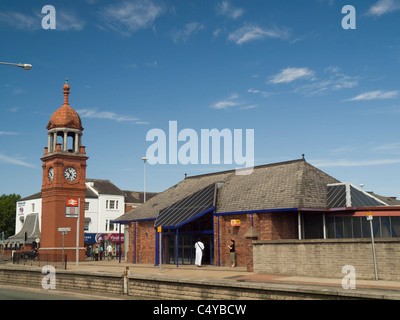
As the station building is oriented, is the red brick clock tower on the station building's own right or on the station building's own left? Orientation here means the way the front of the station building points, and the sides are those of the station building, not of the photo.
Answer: on the station building's own right

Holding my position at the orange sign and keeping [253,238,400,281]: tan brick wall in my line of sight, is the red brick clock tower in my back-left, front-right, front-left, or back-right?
back-right

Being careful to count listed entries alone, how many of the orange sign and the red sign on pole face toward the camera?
2

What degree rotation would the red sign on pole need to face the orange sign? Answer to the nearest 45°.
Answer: approximately 45° to its left

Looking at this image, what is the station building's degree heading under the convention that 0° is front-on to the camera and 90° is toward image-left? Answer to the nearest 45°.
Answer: approximately 45°

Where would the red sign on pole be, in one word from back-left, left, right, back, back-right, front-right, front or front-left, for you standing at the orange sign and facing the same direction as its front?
back-right

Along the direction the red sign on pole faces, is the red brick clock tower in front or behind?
behind

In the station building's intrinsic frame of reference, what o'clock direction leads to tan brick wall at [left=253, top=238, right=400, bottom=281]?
The tan brick wall is roughly at 10 o'clock from the station building.

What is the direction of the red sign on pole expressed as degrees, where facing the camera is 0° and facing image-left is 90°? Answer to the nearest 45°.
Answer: approximately 0°
